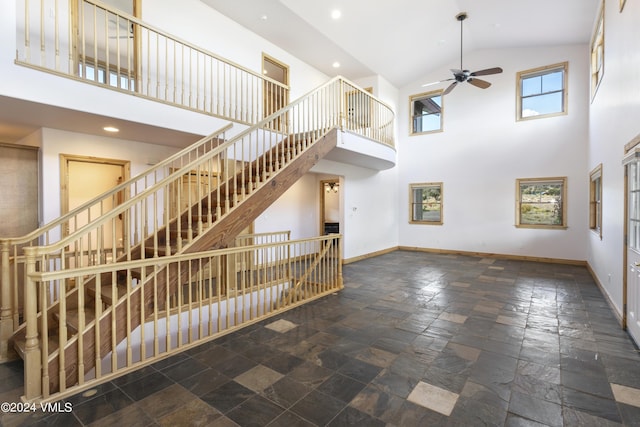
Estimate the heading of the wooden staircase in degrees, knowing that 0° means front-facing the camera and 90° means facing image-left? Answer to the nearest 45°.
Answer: approximately 45°

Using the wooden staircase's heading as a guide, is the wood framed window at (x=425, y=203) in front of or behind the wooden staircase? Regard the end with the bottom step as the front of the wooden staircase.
behind

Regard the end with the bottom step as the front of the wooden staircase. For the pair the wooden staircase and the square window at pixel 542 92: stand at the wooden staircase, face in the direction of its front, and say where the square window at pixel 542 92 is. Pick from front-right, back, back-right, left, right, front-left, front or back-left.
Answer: back-left

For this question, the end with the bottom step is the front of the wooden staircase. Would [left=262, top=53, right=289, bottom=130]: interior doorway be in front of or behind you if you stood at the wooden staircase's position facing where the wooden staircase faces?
behind

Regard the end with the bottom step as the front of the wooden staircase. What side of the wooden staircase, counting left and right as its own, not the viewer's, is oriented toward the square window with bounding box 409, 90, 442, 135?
back

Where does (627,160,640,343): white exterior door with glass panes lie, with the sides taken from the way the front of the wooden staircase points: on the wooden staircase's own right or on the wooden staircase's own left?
on the wooden staircase's own left

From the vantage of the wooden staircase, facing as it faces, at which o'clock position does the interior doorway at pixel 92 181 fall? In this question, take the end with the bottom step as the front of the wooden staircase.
The interior doorway is roughly at 2 o'clock from the wooden staircase.
